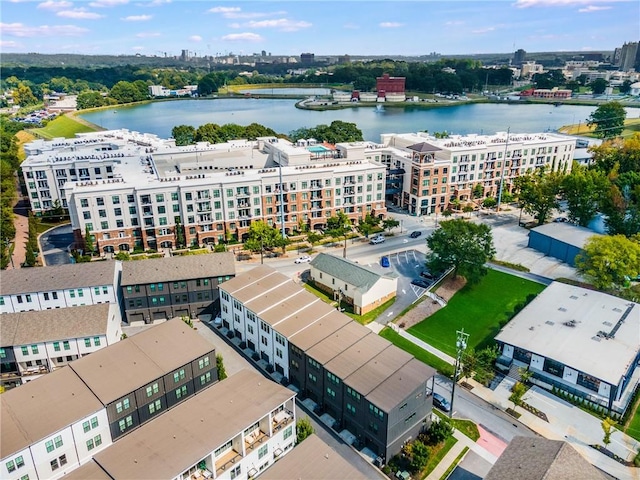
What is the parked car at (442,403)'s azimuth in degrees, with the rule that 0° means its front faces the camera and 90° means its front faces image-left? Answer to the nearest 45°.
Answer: approximately 315°

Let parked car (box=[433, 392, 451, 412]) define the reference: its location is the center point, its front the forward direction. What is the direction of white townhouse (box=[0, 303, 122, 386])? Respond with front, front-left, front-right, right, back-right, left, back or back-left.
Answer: back-right

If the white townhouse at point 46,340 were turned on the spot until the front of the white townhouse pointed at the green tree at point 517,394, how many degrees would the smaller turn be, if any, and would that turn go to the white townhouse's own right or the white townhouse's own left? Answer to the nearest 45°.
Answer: approximately 45° to the white townhouse's own left

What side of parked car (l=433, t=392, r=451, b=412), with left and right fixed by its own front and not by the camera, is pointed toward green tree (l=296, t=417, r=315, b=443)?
right

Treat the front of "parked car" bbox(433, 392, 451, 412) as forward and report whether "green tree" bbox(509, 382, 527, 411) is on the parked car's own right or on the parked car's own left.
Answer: on the parked car's own left

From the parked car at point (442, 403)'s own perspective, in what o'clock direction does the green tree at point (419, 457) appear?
The green tree is roughly at 2 o'clock from the parked car.

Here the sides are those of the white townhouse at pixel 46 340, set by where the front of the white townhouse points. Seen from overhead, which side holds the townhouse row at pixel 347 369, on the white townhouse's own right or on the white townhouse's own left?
on the white townhouse's own left

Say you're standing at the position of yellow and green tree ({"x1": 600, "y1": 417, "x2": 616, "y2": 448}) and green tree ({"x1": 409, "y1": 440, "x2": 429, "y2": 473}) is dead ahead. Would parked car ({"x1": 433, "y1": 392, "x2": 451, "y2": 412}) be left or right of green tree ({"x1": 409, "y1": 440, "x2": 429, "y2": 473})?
right

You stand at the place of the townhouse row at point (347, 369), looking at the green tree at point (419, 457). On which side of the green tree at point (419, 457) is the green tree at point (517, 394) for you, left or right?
left

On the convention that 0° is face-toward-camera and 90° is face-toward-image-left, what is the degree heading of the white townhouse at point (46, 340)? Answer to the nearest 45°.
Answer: approximately 0°
